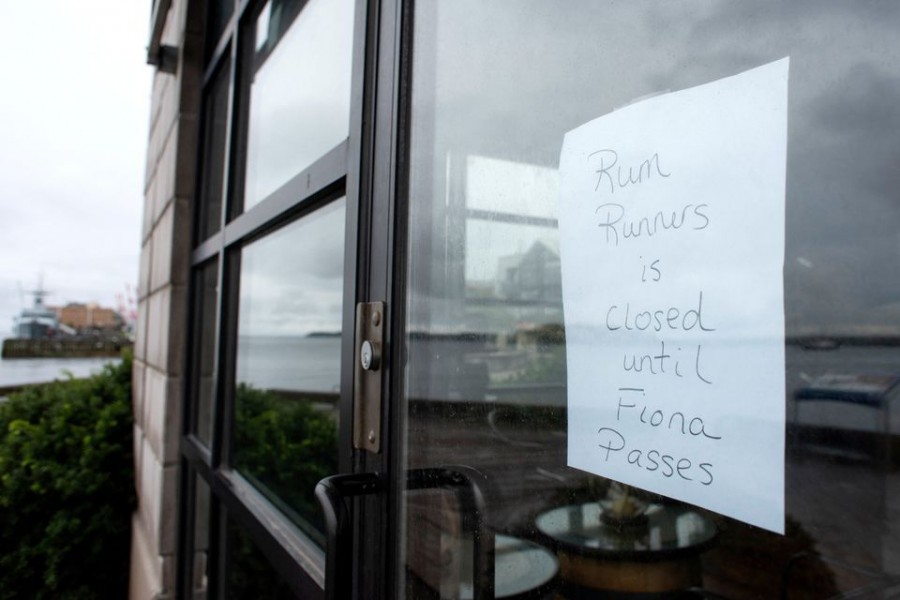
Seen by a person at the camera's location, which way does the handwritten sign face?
facing the viewer and to the left of the viewer

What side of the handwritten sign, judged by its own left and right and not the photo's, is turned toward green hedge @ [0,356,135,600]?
right

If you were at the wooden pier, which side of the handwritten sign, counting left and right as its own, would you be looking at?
right
